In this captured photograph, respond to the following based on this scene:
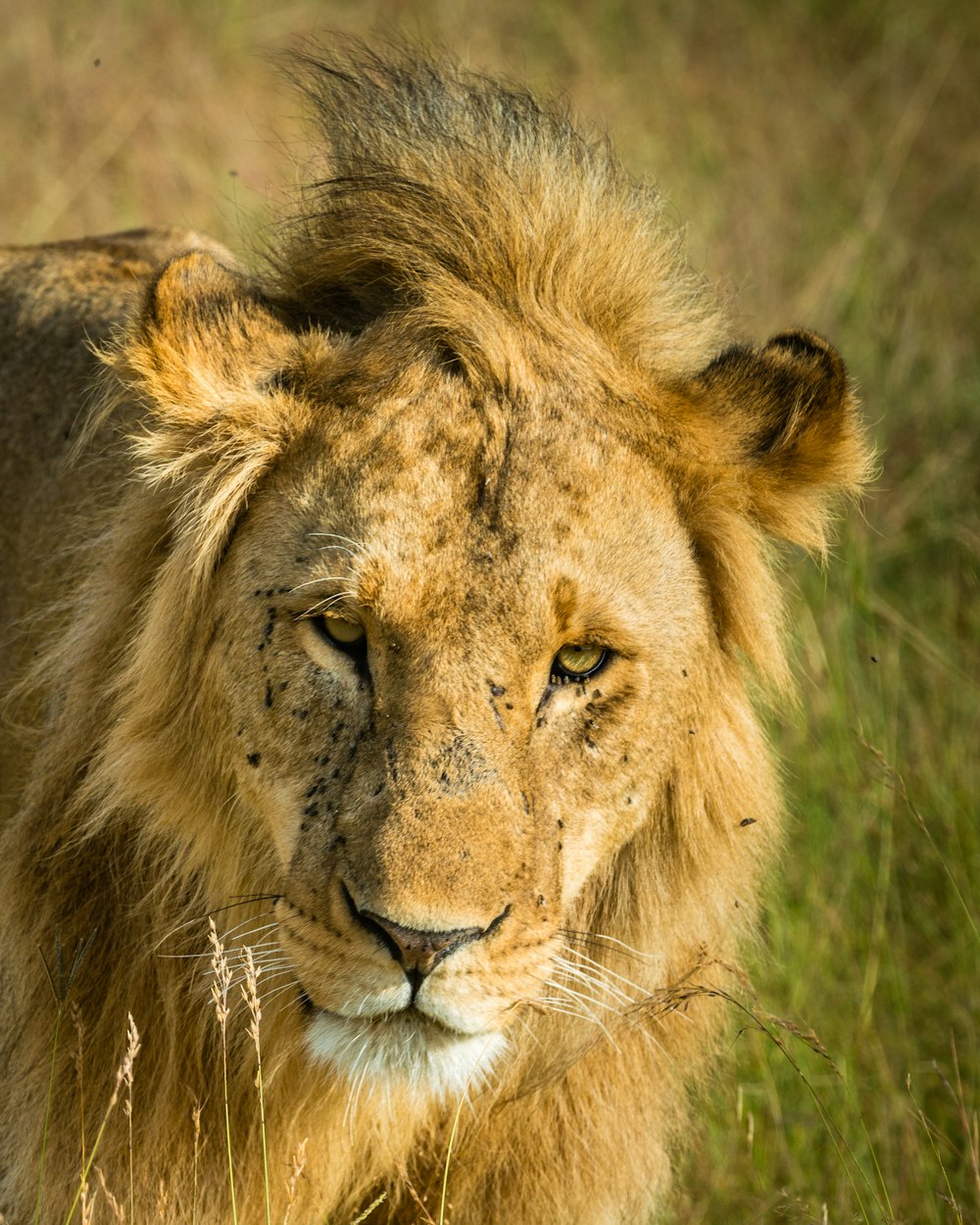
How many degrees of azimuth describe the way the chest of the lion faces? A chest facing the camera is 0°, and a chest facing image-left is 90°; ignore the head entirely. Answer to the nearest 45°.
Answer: approximately 315°
